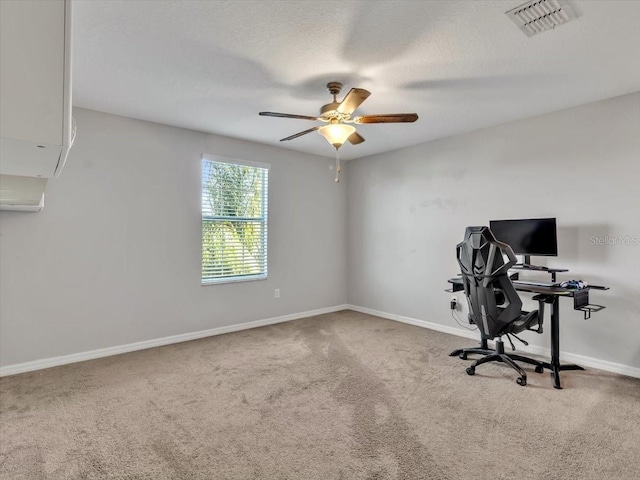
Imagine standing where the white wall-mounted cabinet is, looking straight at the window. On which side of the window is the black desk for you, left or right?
right

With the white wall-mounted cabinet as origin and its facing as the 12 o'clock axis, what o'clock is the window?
The window is roughly at 10 o'clock from the white wall-mounted cabinet.

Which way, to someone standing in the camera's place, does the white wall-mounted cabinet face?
facing to the right of the viewer

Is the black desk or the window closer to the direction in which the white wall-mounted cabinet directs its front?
the black desk
